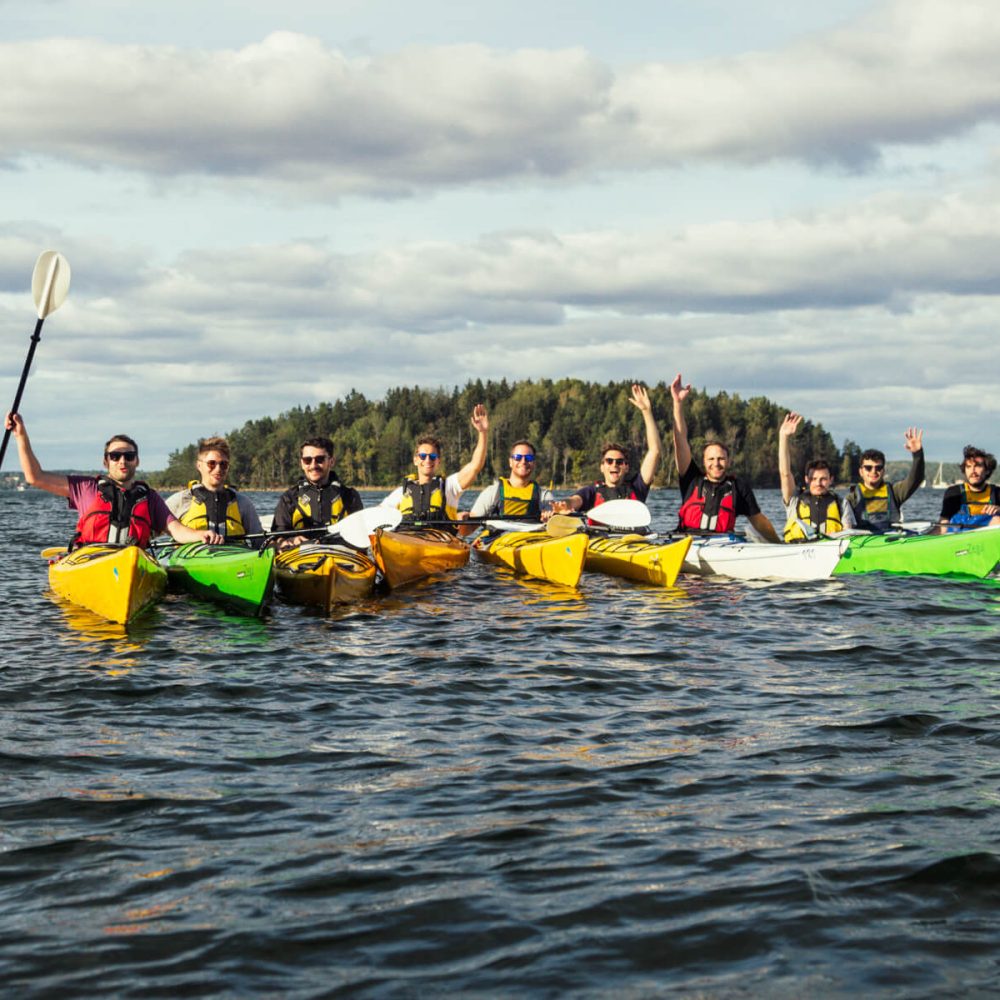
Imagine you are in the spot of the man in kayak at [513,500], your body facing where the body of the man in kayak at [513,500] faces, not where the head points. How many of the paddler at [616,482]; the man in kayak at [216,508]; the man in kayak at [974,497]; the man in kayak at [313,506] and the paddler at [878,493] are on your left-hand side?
3

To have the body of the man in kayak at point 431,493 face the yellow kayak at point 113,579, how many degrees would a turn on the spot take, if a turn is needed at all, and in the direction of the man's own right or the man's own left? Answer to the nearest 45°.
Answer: approximately 45° to the man's own right

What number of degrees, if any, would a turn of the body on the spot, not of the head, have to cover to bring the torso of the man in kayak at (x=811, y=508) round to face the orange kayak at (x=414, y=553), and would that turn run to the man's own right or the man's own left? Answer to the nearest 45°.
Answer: approximately 45° to the man's own right

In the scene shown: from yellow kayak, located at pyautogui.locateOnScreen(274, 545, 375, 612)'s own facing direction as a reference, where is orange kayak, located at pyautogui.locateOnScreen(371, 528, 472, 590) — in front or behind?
behind

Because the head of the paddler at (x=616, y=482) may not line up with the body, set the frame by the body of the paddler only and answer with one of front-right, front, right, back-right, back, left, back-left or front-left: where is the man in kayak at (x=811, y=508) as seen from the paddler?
left

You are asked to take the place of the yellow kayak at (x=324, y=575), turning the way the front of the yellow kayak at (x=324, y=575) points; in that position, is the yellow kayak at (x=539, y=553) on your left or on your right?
on your left

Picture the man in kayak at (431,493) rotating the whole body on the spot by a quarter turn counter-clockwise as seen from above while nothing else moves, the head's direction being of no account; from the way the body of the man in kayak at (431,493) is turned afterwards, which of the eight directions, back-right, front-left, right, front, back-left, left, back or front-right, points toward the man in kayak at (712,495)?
front
